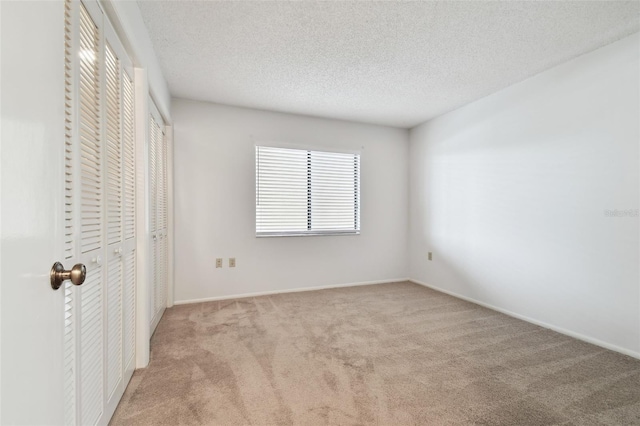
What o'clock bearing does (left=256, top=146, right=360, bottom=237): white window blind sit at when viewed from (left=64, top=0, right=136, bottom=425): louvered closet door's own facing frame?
The white window blind is roughly at 11 o'clock from the louvered closet door.

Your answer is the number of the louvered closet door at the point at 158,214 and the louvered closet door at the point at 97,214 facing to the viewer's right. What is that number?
2

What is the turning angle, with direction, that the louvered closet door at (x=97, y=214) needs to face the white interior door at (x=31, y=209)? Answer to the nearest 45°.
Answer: approximately 90° to its right

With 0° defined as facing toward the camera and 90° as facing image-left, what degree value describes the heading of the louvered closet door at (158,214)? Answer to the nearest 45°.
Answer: approximately 270°

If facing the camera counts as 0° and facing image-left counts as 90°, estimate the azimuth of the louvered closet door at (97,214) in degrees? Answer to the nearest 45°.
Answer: approximately 270°

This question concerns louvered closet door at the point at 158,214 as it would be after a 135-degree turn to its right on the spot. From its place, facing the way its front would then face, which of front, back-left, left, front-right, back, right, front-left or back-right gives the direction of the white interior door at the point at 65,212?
front-left

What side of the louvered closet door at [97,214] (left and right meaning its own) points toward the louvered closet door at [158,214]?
left

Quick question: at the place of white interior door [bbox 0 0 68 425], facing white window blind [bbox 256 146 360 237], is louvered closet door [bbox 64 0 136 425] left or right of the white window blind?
left

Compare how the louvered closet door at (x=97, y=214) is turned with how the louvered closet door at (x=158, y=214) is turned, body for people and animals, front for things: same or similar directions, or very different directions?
same or similar directions

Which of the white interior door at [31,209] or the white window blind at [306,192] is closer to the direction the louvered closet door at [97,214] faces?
the white window blind

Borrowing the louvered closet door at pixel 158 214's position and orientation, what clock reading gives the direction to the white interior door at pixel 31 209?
The white interior door is roughly at 3 o'clock from the louvered closet door.

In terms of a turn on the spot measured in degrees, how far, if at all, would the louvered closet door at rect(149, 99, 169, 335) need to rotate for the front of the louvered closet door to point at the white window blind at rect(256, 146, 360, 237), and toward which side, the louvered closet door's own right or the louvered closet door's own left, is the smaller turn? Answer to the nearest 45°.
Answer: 0° — it already faces it

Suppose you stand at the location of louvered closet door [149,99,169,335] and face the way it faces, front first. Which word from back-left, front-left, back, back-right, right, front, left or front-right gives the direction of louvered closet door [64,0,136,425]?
right

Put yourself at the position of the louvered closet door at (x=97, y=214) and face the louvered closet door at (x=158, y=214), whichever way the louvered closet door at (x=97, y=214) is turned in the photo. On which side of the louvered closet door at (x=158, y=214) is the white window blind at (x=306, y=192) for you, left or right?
right
